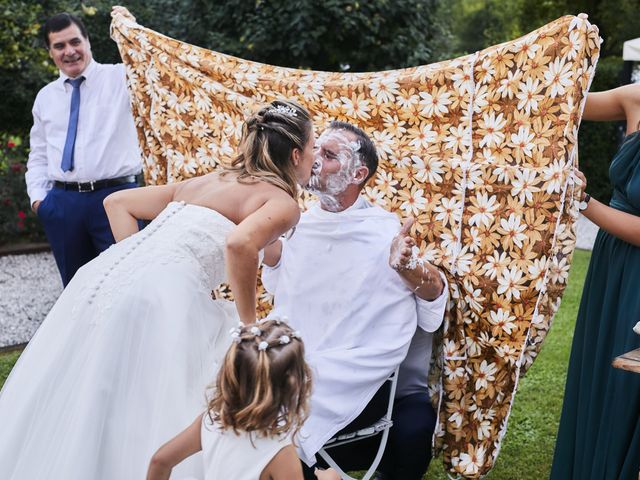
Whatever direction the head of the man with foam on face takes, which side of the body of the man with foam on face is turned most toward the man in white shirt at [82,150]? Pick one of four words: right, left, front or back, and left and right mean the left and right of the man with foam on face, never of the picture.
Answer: right

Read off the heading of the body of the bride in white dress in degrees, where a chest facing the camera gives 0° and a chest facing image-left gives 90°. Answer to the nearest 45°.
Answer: approximately 225°

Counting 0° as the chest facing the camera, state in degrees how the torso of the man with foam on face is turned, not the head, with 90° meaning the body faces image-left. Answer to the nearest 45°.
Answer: approximately 45°

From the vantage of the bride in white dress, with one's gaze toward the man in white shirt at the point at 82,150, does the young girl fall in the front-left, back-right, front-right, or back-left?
back-right

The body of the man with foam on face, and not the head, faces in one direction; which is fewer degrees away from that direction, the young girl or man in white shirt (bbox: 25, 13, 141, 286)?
the young girl

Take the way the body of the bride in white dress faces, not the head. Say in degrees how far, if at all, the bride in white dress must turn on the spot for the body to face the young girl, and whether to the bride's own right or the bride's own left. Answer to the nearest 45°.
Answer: approximately 90° to the bride's own right

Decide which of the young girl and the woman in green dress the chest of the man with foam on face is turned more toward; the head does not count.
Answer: the young girl
